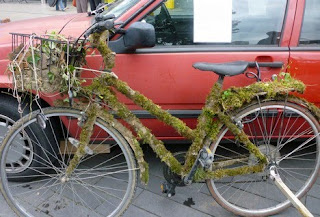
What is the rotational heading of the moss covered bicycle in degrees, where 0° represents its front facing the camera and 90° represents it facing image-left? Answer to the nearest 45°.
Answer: approximately 90°

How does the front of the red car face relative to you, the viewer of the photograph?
facing to the left of the viewer

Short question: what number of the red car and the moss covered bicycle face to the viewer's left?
2
